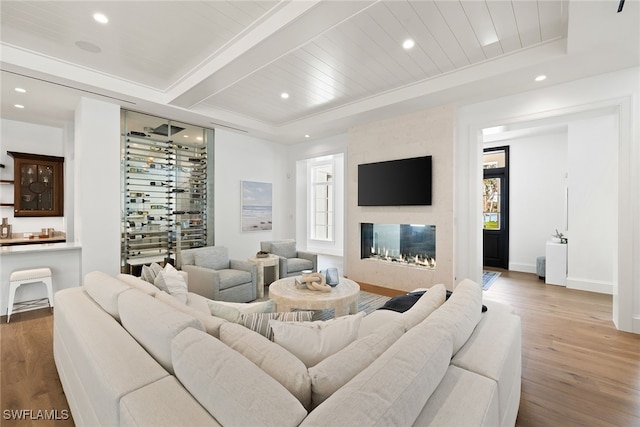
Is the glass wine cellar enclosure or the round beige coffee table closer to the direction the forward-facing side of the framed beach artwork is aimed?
the round beige coffee table
